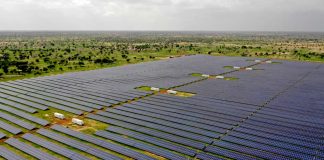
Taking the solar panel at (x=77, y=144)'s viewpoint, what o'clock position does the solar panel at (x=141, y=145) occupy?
the solar panel at (x=141, y=145) is roughly at 8 o'clock from the solar panel at (x=77, y=144).

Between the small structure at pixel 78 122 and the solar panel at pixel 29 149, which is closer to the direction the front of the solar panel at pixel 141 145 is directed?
the solar panel

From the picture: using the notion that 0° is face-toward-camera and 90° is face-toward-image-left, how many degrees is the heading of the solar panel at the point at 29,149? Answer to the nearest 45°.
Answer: approximately 45°

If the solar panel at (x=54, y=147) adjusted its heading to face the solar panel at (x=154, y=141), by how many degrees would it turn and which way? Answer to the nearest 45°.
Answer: approximately 135° to its left

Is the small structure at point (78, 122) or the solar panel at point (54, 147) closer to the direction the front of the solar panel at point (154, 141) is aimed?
the solar panel

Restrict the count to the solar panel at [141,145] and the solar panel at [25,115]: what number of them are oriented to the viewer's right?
0

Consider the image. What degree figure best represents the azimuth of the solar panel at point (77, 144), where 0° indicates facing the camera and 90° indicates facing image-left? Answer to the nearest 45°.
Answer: approximately 45°

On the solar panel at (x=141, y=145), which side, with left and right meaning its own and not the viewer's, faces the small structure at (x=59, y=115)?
right

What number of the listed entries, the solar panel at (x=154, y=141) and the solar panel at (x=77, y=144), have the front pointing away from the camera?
0

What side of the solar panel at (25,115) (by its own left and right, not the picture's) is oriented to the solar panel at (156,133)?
left

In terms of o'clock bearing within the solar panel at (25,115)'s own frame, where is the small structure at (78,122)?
The small structure is roughly at 9 o'clock from the solar panel.

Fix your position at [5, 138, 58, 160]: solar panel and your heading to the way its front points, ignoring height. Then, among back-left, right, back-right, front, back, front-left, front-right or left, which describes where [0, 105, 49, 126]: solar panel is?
back-right

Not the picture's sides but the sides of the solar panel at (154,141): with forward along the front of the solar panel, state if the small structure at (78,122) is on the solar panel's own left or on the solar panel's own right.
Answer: on the solar panel's own right

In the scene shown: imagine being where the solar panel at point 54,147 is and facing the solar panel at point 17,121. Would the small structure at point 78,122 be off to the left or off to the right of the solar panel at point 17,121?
right
